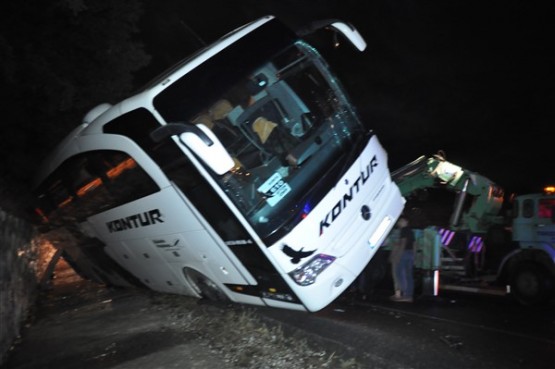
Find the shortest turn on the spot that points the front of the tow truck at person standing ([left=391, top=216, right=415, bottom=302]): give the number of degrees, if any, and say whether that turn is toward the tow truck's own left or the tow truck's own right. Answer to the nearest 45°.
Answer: approximately 135° to the tow truck's own right

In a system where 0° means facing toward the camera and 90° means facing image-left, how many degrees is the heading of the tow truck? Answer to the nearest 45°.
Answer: approximately 270°

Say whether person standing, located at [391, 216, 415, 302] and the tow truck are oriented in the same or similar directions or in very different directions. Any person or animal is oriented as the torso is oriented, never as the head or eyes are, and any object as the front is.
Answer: very different directions

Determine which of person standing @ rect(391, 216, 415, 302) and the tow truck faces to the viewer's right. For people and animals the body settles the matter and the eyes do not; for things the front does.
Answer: the tow truck
